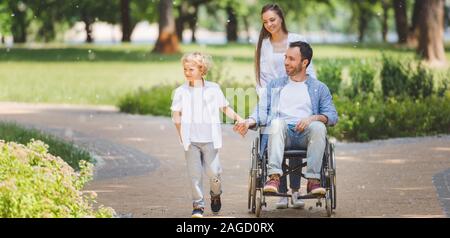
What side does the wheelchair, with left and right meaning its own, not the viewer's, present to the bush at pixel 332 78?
back

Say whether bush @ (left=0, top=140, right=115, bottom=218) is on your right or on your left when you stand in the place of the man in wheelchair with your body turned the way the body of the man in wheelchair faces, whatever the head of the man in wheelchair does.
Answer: on your right

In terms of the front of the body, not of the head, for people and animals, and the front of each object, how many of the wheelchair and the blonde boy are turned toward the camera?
2

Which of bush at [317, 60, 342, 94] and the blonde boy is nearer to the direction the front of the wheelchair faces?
the blonde boy

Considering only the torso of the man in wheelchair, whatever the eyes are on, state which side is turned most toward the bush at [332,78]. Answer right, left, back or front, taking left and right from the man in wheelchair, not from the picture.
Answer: back

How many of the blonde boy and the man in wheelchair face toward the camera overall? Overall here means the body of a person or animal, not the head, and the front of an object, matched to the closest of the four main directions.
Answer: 2

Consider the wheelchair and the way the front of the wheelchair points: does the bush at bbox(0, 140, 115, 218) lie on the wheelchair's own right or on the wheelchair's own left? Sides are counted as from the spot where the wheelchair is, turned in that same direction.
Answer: on the wheelchair's own right

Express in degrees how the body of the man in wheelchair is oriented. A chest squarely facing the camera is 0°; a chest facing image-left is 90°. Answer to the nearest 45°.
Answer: approximately 0°
